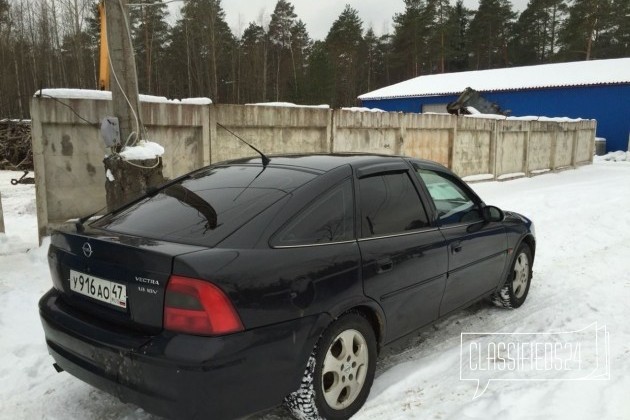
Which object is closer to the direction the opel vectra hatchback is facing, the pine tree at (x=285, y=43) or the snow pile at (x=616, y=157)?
the snow pile

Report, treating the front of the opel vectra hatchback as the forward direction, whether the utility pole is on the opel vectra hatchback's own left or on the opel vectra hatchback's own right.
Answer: on the opel vectra hatchback's own left

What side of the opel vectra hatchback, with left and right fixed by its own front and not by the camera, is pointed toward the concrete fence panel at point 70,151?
left

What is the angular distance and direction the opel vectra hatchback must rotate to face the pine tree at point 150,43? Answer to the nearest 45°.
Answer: approximately 45° to its left

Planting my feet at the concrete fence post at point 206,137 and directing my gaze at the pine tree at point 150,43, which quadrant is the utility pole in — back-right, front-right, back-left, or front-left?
back-left

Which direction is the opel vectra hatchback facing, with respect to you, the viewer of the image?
facing away from the viewer and to the right of the viewer

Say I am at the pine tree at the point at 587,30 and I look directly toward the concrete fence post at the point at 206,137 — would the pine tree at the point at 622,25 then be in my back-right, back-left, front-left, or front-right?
back-left
